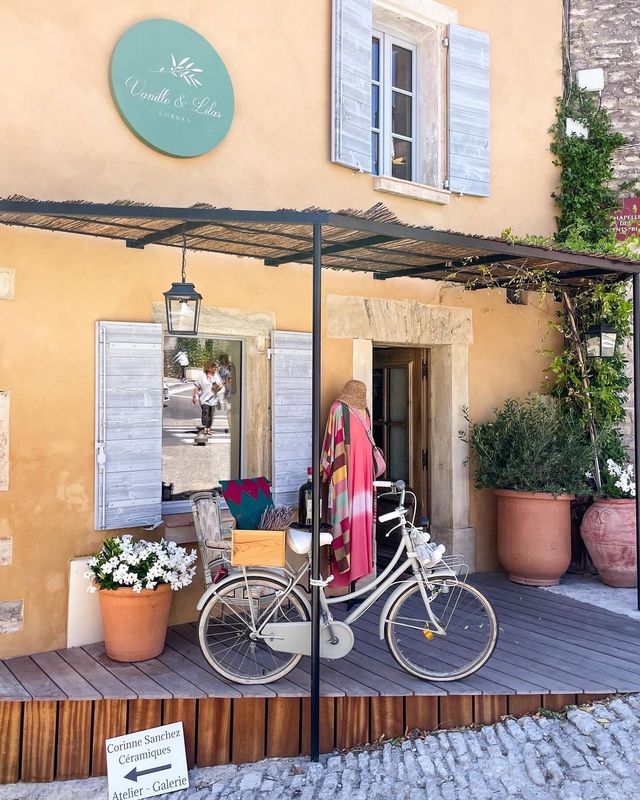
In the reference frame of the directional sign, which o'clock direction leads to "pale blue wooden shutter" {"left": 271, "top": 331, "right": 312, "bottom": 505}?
The pale blue wooden shutter is roughly at 7 o'clock from the directional sign.

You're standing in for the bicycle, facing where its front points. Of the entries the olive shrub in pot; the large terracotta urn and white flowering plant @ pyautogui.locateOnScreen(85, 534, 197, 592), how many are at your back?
1

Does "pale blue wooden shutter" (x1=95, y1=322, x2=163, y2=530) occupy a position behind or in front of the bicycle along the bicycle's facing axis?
behind

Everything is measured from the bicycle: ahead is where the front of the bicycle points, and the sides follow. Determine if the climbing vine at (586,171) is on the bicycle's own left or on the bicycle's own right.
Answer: on the bicycle's own left

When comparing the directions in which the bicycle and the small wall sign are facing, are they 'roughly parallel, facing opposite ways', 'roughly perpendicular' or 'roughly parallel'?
roughly perpendicular

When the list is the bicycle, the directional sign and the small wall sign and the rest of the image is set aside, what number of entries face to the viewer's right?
1

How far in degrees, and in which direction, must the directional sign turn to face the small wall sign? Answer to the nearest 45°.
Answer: approximately 135° to its left

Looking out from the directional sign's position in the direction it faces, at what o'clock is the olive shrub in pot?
The olive shrub in pot is roughly at 8 o'clock from the directional sign.

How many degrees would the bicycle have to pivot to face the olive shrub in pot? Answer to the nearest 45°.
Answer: approximately 45° to its left

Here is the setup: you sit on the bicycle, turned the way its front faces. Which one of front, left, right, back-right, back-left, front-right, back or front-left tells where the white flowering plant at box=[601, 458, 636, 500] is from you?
front-left

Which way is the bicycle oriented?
to the viewer's right

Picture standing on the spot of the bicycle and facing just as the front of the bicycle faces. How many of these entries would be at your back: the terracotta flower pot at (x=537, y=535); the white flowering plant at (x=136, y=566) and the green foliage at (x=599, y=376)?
1

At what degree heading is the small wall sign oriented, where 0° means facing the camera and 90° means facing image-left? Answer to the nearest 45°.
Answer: approximately 0°

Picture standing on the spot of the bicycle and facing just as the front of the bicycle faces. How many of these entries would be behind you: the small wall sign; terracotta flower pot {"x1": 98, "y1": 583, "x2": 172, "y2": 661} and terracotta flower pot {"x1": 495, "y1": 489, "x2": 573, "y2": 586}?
1

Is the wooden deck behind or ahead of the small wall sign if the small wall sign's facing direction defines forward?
ahead

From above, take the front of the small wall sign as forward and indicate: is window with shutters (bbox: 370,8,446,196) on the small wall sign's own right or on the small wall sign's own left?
on the small wall sign's own right

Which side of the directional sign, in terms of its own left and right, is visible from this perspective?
front

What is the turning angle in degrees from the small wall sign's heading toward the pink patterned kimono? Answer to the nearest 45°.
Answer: approximately 45° to its right
